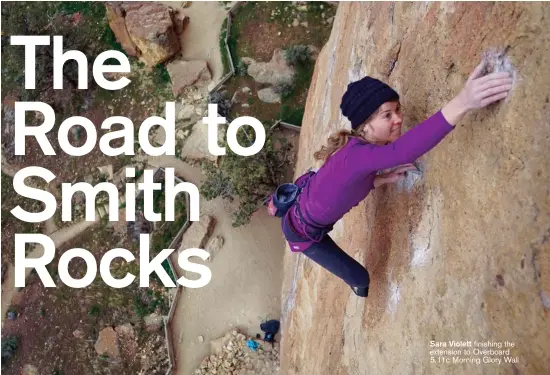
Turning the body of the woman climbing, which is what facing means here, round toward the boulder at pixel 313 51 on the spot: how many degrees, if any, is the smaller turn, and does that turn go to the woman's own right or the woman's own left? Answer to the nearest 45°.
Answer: approximately 90° to the woman's own left

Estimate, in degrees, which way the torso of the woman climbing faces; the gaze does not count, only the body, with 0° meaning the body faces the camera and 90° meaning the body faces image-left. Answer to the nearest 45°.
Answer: approximately 270°

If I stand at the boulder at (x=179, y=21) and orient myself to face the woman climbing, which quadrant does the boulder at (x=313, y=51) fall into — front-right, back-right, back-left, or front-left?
front-left

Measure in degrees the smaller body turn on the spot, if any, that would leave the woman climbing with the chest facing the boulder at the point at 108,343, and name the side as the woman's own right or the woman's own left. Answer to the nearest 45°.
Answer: approximately 135° to the woman's own left

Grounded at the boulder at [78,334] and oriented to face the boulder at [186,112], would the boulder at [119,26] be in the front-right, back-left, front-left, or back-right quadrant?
front-left

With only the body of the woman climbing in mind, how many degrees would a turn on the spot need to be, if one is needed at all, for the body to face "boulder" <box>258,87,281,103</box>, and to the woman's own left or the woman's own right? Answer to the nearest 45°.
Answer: approximately 90° to the woman's own left

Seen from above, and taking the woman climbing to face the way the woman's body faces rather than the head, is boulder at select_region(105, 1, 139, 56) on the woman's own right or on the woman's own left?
on the woman's own left

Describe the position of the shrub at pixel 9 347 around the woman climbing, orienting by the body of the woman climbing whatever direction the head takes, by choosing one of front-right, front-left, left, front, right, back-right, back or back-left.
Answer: back-left

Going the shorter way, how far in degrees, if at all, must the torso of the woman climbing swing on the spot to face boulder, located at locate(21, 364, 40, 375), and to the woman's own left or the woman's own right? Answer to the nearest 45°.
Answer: approximately 135° to the woman's own left

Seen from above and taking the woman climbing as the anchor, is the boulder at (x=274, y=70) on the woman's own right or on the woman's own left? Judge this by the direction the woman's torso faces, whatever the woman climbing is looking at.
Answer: on the woman's own left
